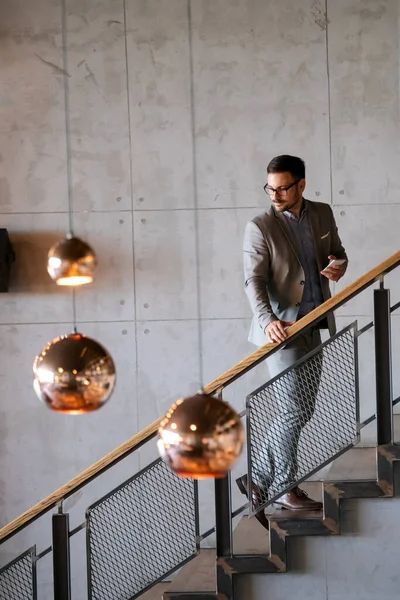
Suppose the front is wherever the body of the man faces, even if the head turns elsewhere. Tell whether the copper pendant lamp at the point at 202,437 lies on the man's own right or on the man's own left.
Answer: on the man's own right

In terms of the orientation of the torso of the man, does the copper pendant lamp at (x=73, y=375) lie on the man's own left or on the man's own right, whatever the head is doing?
on the man's own right

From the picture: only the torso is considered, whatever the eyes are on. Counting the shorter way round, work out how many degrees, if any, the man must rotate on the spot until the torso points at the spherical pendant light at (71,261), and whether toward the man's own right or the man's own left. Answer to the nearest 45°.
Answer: approximately 90° to the man's own right
